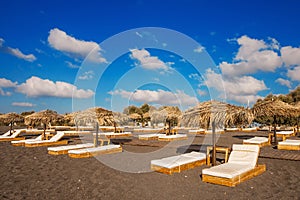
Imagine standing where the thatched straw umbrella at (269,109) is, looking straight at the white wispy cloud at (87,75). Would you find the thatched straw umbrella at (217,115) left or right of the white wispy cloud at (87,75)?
left

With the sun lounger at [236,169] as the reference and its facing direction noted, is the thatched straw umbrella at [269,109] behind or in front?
behind

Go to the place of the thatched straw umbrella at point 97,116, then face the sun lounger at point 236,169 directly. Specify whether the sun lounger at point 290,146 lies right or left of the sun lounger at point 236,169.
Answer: left

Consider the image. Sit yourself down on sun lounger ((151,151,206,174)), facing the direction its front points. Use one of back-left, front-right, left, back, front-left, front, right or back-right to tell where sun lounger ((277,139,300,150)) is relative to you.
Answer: back

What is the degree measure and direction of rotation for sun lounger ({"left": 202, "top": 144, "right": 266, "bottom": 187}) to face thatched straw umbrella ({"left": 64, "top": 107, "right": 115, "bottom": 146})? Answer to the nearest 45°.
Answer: approximately 90° to its right

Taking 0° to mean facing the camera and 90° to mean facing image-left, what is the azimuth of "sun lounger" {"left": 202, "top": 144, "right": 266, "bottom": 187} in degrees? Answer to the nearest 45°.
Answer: approximately 45°
